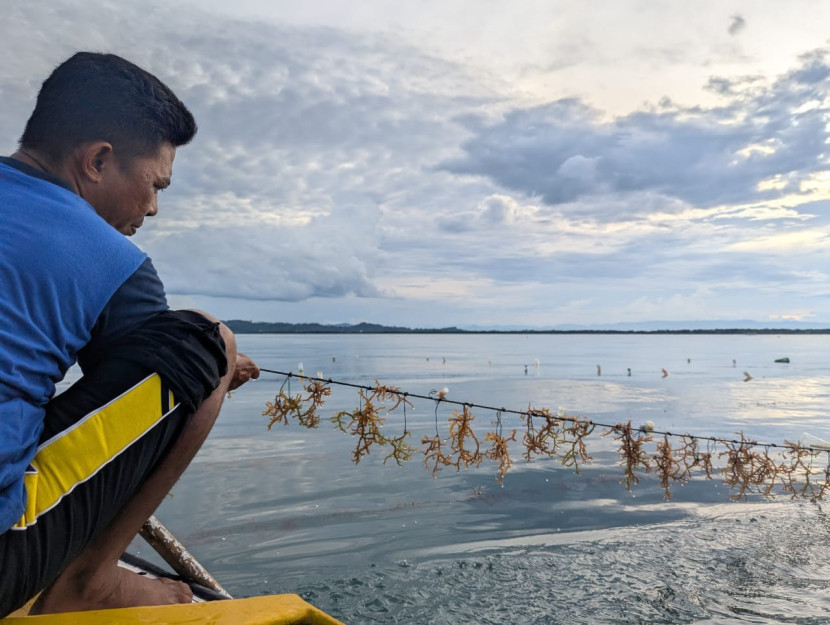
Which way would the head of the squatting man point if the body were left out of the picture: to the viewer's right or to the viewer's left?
to the viewer's right

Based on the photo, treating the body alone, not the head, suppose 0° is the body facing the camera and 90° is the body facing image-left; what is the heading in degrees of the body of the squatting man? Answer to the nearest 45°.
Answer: approximately 225°
